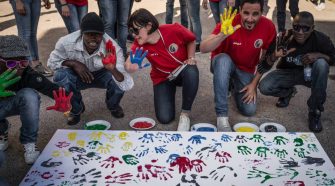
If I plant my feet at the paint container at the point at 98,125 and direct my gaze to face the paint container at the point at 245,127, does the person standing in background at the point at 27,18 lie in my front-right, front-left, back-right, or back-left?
back-left

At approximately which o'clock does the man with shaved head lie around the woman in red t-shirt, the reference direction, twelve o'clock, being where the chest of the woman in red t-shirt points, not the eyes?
The man with shaved head is roughly at 9 o'clock from the woman in red t-shirt.

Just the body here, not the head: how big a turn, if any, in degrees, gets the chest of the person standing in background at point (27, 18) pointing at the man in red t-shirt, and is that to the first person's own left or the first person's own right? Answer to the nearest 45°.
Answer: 0° — they already face them

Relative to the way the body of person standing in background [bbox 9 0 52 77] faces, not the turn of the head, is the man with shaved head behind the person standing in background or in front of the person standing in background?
in front

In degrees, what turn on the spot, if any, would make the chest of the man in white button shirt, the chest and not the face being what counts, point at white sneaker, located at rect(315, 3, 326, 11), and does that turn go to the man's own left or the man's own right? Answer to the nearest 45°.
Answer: approximately 135° to the man's own left

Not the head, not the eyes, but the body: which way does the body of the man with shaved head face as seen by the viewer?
toward the camera

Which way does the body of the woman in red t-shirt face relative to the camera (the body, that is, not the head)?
toward the camera

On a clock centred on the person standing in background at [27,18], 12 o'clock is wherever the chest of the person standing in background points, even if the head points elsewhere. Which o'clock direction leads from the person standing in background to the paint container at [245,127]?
The paint container is roughly at 12 o'clock from the person standing in background.
